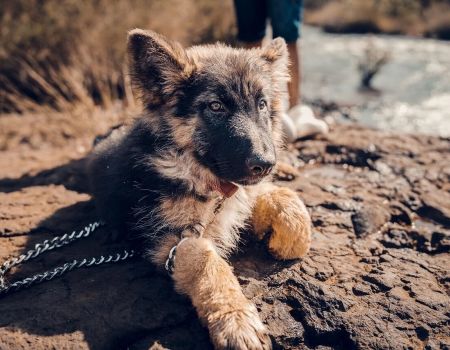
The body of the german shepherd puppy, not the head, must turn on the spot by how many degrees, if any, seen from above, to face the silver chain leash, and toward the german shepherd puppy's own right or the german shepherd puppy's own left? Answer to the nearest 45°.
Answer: approximately 135° to the german shepherd puppy's own right

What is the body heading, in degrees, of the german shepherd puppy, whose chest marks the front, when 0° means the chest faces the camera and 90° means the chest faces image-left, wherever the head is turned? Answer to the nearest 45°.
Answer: approximately 315°

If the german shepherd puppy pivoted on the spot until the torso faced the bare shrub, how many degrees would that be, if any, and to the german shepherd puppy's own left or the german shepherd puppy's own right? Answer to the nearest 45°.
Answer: approximately 90° to the german shepherd puppy's own left
